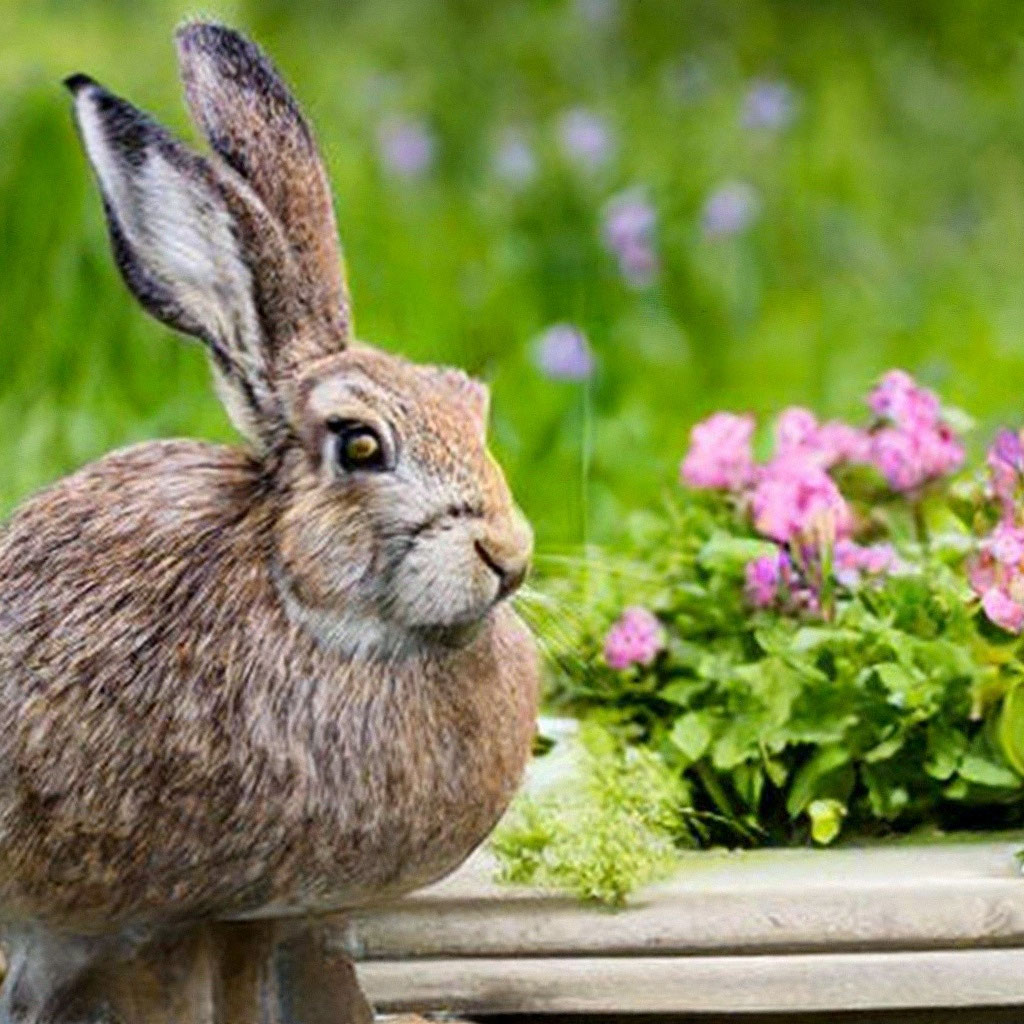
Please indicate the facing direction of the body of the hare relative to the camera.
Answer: to the viewer's right

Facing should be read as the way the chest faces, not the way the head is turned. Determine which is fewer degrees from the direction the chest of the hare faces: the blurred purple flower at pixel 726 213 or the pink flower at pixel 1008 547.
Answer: the pink flower
